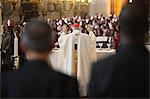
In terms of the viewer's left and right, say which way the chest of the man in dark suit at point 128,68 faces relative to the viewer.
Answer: facing away from the viewer

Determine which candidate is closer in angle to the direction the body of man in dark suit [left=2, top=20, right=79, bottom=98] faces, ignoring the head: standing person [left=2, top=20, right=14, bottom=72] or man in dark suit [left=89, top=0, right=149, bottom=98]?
the standing person

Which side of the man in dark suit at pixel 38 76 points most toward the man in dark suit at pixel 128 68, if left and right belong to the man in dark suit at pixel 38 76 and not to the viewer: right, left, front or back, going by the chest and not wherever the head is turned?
right

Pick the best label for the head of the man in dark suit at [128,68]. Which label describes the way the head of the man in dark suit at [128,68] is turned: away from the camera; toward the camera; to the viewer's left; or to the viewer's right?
away from the camera

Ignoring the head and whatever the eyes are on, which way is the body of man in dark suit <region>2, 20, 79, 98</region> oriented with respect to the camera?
away from the camera

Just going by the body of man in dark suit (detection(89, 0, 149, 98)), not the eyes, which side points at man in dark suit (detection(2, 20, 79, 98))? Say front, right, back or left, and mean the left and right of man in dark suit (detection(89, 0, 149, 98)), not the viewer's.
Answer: left

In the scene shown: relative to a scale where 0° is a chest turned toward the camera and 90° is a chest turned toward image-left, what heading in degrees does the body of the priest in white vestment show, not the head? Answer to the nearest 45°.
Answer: approximately 180°

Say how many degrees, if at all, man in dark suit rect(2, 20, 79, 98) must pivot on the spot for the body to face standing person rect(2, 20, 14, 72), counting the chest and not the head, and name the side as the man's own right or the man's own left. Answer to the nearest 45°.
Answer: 0° — they already face them
